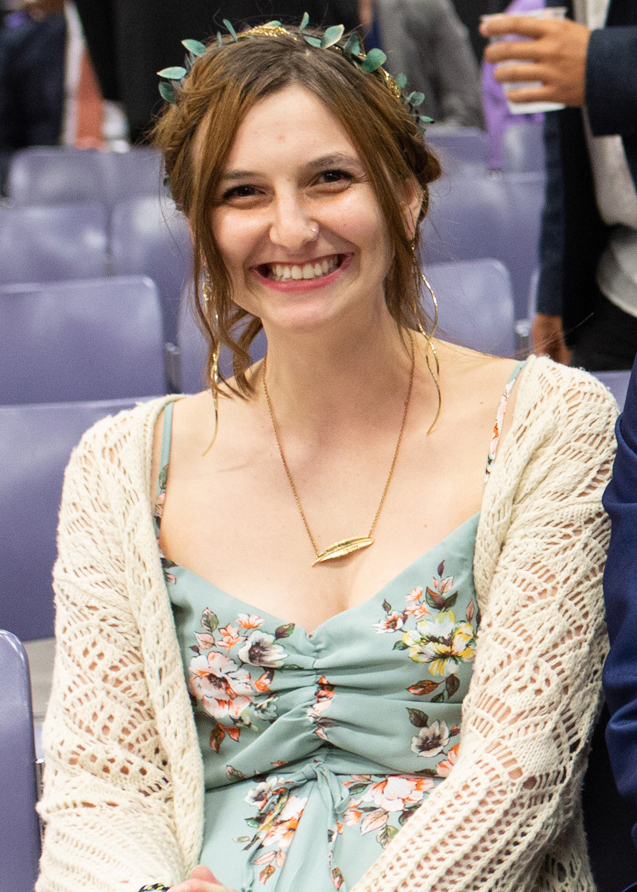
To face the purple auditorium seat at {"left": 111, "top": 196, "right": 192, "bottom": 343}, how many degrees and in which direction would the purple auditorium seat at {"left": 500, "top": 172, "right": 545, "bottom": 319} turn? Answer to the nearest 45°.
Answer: approximately 90° to its right

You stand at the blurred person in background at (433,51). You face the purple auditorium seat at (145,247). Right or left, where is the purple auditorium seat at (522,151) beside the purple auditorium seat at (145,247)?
left

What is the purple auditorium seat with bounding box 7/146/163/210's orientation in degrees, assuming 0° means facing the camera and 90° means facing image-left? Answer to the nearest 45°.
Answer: approximately 0°

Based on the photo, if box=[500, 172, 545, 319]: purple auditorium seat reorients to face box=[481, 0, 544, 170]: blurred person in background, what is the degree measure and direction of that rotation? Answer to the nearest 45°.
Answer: approximately 180°

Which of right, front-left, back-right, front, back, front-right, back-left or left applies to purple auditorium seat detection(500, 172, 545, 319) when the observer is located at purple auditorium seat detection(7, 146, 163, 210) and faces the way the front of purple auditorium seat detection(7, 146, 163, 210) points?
front-left

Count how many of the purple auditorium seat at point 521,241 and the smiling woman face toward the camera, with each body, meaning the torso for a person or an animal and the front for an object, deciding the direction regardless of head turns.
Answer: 2

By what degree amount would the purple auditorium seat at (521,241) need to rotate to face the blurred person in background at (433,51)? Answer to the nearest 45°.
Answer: approximately 180°

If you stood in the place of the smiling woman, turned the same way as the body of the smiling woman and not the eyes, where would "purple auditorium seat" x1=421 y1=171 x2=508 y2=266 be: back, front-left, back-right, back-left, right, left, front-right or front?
back

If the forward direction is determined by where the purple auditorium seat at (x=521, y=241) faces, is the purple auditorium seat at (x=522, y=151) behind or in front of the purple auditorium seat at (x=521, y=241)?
behind

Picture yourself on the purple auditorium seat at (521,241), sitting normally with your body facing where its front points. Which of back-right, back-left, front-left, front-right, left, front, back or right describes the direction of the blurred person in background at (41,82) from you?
back-right
